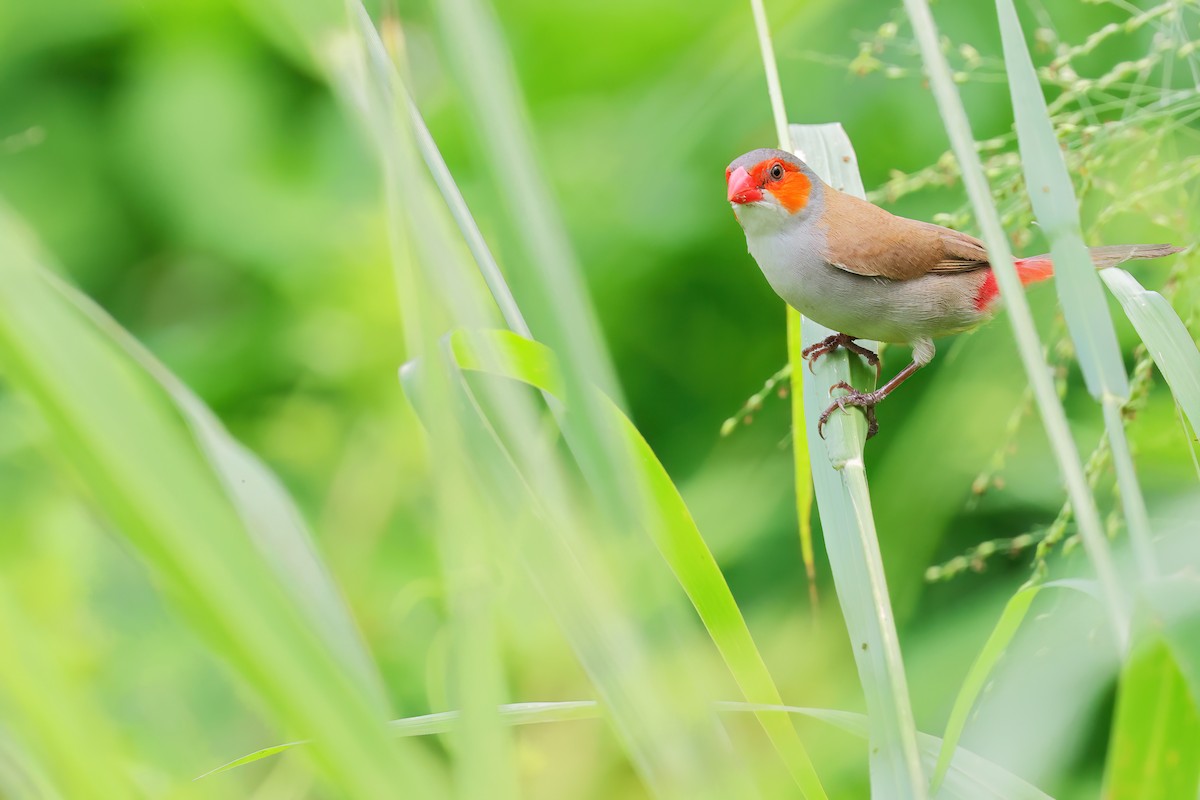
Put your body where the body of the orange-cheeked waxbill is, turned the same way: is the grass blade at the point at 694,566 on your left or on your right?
on your left

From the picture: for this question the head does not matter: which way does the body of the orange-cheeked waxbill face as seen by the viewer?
to the viewer's left

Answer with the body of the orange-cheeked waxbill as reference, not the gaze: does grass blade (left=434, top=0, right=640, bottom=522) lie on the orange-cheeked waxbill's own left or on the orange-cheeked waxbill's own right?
on the orange-cheeked waxbill's own left

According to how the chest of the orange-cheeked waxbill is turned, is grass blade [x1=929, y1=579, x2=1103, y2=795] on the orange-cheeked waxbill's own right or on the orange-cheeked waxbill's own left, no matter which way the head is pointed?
on the orange-cheeked waxbill's own left

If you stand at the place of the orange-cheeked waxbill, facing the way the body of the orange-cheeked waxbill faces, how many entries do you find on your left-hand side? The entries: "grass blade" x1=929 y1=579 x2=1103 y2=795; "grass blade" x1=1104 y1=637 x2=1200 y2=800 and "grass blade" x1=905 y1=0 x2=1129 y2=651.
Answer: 3

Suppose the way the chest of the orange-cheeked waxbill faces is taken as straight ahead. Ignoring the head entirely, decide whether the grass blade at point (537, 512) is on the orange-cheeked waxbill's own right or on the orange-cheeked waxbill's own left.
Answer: on the orange-cheeked waxbill's own left

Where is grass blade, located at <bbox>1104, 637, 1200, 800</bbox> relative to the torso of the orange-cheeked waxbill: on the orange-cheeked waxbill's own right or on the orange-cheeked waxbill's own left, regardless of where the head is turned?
on the orange-cheeked waxbill's own left

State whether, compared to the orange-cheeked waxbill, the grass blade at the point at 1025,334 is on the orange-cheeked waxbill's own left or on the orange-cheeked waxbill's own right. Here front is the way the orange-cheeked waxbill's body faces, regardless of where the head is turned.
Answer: on the orange-cheeked waxbill's own left
